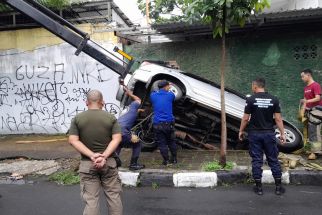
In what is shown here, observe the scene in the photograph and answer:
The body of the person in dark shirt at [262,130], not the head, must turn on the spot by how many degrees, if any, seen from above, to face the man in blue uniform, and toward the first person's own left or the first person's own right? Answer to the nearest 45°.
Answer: approximately 45° to the first person's own left

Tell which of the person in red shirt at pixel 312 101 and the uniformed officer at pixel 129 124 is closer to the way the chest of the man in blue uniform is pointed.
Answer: the person in red shirt

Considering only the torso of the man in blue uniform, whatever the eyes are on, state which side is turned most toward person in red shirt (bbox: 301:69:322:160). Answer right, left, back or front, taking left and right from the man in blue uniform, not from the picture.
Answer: right

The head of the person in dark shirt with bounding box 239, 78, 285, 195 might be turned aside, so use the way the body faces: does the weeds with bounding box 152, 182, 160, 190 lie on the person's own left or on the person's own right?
on the person's own left

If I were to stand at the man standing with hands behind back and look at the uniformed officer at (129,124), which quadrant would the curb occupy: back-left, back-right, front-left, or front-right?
front-right

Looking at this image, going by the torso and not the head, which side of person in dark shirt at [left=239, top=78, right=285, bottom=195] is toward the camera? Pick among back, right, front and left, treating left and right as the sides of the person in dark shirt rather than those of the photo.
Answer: back

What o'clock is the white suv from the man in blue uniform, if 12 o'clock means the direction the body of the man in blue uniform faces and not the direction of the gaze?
The white suv is roughly at 1 o'clock from the man in blue uniform.

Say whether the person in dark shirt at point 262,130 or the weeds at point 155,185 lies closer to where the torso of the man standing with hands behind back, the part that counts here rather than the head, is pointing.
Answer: the weeds

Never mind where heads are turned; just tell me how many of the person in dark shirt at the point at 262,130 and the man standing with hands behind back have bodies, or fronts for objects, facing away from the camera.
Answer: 2

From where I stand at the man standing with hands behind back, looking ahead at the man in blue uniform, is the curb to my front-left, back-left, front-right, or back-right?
front-right

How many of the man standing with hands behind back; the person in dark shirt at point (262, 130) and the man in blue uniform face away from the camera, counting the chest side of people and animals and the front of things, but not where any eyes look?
3

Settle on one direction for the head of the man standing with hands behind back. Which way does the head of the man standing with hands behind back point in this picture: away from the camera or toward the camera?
away from the camera

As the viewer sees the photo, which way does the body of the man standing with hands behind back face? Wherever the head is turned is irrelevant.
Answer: away from the camera

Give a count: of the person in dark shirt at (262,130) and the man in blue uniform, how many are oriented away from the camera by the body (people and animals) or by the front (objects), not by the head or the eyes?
2

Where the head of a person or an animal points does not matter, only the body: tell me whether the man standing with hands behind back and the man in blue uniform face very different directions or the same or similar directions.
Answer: same or similar directions

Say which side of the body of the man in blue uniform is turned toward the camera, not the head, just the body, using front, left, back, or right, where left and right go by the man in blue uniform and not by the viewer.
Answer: back

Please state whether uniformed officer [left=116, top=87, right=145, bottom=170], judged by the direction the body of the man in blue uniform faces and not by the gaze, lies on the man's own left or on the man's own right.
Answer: on the man's own left

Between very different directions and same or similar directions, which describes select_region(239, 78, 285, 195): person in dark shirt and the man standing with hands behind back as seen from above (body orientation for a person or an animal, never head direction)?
same or similar directions

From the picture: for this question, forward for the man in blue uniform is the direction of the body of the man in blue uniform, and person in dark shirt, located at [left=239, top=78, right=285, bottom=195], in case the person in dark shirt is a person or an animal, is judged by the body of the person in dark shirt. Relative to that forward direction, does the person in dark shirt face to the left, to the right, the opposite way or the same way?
the same way
